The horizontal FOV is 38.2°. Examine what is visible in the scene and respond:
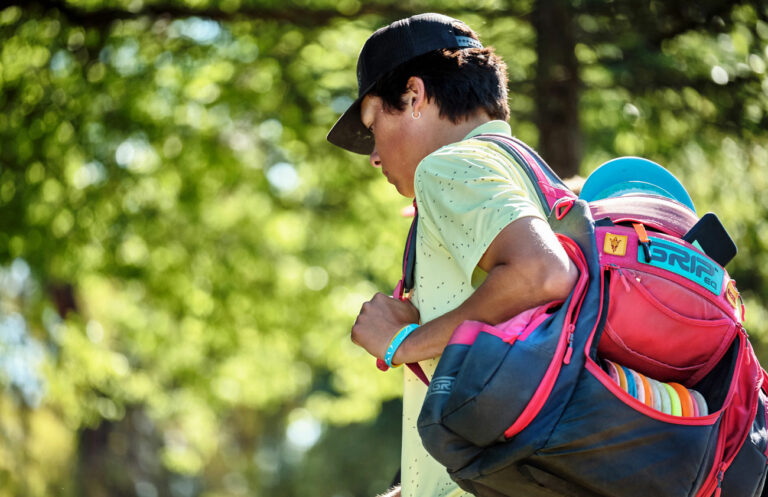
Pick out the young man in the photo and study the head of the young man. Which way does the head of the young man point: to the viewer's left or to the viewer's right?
to the viewer's left

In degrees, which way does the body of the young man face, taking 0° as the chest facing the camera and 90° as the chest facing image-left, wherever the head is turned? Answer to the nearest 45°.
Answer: approximately 90°

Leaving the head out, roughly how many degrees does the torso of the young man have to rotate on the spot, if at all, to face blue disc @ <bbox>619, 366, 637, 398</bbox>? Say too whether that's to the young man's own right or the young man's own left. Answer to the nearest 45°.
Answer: approximately 135° to the young man's own left
